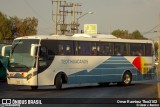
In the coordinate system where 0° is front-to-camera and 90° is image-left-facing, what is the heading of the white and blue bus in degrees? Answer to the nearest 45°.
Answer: approximately 45°
